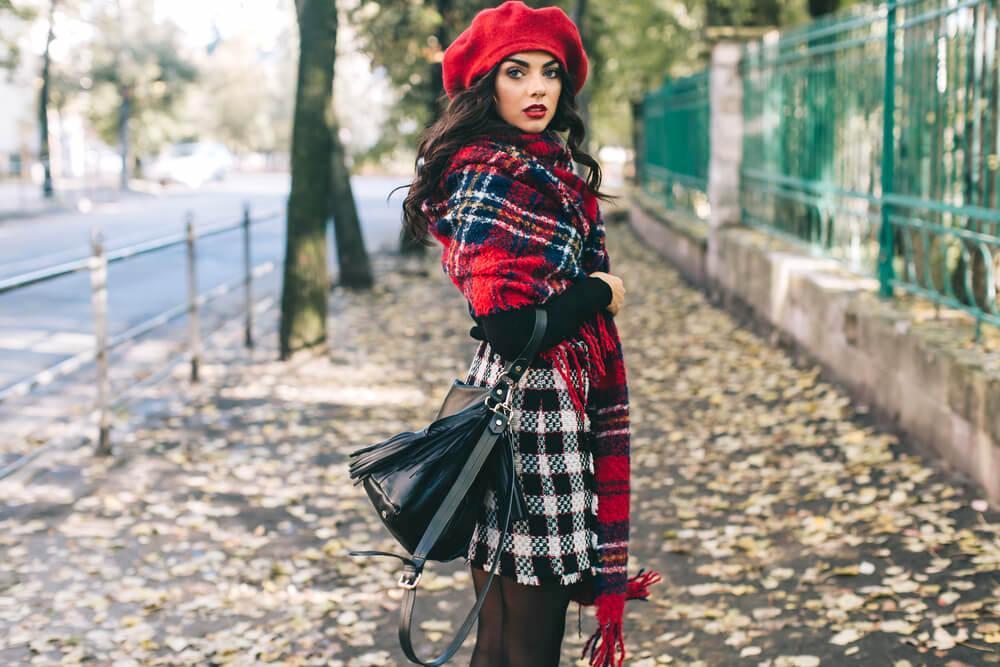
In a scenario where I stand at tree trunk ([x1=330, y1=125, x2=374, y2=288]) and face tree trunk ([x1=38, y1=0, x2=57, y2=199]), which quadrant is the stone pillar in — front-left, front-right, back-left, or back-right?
back-right

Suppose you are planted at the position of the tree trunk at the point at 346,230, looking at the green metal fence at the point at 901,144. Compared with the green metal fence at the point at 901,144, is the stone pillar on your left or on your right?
left

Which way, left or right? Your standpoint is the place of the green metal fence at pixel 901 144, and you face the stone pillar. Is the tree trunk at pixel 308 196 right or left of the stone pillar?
left

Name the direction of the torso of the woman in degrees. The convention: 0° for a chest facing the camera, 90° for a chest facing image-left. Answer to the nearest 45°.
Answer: approximately 270°

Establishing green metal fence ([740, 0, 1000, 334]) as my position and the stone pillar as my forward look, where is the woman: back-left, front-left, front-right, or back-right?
back-left

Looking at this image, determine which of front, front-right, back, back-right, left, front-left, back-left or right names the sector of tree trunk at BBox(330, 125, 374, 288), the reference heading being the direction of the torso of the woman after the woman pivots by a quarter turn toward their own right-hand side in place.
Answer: back

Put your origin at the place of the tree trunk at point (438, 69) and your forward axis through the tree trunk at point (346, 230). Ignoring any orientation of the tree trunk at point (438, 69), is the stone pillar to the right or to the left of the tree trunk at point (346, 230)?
left

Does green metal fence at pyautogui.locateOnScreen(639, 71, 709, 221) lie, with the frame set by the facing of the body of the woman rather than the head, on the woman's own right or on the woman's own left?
on the woman's own left
